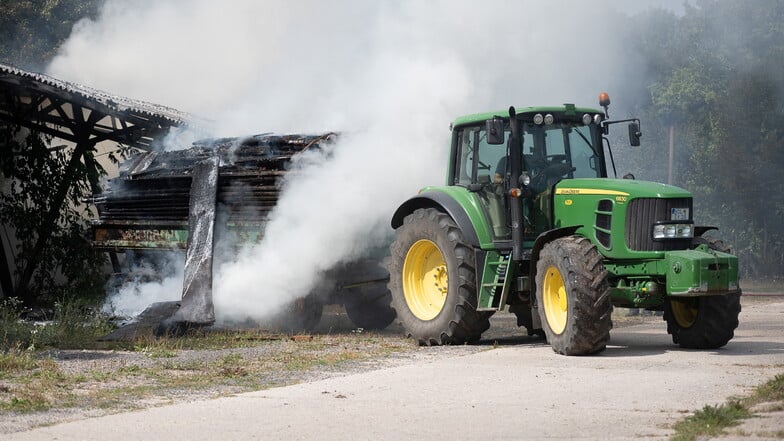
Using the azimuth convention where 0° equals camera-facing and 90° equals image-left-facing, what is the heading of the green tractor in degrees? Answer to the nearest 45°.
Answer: approximately 315°

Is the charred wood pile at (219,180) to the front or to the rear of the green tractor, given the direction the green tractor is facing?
to the rear
